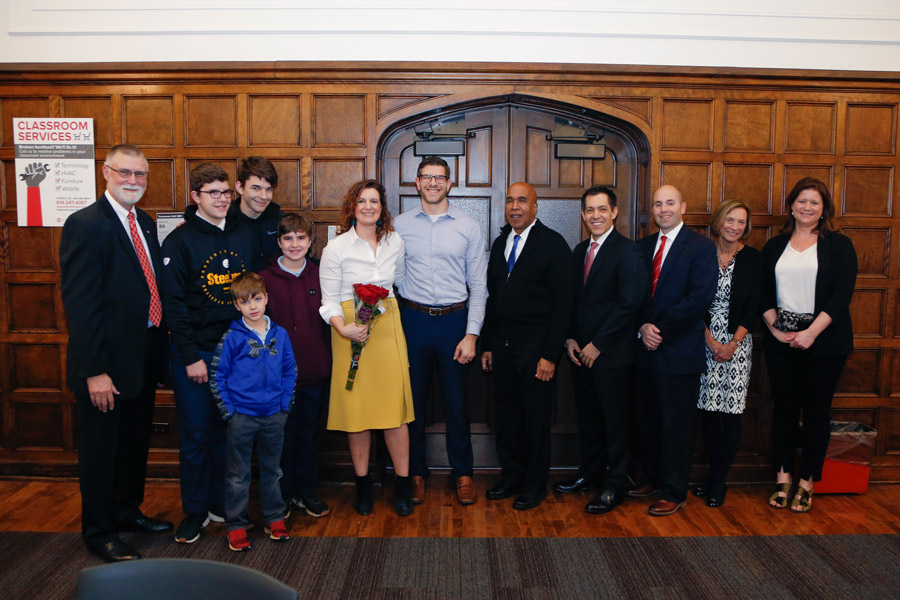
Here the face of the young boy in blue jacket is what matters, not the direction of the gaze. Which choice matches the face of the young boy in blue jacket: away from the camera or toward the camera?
toward the camera

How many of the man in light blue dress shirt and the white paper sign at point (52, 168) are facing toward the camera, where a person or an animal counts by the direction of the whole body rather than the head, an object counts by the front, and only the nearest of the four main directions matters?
2

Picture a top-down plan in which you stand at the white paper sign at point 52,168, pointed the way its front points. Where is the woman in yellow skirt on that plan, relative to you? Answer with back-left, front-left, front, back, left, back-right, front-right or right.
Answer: front-left

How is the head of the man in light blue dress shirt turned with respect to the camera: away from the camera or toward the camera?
toward the camera

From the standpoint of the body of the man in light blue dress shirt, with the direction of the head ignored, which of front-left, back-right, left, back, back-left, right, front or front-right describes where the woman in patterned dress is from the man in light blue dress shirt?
left

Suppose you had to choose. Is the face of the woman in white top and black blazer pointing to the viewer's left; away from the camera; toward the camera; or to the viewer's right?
toward the camera

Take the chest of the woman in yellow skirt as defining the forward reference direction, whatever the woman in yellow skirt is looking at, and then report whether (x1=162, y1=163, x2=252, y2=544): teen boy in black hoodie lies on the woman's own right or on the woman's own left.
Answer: on the woman's own right

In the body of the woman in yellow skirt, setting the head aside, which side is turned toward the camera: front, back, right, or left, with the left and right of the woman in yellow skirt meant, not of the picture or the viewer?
front

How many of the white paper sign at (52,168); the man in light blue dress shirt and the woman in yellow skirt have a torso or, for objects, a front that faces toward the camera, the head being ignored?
3

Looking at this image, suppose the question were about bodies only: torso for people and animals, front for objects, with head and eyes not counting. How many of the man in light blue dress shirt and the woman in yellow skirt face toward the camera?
2

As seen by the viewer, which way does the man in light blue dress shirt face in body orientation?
toward the camera

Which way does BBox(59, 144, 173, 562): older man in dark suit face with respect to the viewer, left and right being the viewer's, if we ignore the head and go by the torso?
facing the viewer and to the right of the viewer

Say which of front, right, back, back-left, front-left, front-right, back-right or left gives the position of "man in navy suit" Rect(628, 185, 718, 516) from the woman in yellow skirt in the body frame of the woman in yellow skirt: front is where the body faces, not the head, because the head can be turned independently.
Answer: left
